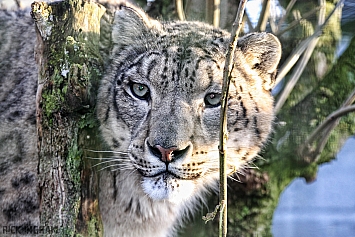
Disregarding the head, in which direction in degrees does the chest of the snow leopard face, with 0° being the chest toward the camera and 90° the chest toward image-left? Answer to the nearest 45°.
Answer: approximately 315°

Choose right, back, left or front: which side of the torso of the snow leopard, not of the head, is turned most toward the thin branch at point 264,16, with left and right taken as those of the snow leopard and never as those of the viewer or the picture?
left

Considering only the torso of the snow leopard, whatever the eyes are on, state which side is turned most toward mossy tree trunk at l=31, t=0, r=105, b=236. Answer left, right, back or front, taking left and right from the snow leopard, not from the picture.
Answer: right

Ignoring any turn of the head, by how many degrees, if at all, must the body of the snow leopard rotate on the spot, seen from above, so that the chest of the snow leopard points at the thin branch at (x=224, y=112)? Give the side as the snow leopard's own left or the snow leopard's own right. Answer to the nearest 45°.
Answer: approximately 45° to the snow leopard's own right

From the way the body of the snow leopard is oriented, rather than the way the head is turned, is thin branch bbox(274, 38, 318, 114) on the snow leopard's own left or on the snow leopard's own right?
on the snow leopard's own left
